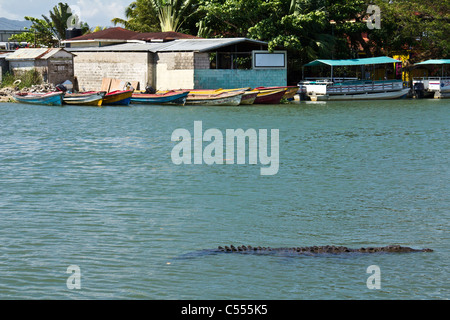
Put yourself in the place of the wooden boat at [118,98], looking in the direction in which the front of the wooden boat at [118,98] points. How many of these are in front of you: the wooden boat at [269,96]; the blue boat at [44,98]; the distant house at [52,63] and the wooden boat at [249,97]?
2

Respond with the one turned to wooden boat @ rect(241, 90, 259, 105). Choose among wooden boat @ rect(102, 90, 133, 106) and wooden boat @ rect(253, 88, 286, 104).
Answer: wooden boat @ rect(102, 90, 133, 106)

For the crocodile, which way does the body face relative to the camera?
to the viewer's right

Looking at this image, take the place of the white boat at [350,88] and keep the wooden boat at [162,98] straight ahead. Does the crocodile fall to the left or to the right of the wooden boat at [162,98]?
left

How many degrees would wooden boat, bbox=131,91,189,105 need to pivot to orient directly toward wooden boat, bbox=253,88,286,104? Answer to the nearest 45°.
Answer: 0° — it already faces it
